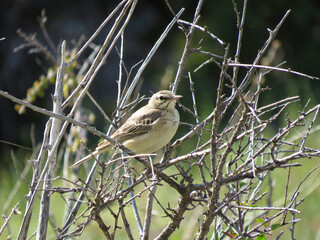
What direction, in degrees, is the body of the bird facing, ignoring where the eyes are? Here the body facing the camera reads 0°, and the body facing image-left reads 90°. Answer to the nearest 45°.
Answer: approximately 270°
